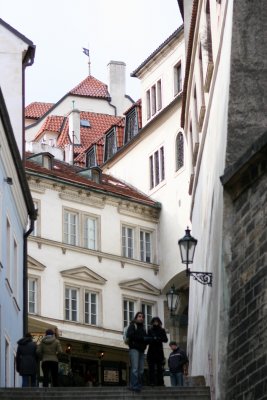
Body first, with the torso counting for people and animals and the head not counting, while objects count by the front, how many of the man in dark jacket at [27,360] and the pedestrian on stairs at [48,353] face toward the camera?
0

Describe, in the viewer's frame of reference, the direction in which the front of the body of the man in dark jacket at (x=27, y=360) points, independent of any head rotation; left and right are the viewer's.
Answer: facing away from the viewer

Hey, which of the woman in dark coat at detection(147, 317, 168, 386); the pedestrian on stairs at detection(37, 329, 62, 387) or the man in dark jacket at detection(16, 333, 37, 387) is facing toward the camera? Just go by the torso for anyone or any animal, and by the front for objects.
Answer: the woman in dark coat

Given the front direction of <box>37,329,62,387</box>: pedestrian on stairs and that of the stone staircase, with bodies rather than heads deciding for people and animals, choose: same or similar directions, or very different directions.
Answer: very different directions

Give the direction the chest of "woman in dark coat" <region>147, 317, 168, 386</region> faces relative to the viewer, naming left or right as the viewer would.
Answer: facing the viewer

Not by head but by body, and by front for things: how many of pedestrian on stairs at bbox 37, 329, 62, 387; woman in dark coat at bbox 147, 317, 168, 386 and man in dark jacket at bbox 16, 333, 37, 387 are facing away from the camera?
2

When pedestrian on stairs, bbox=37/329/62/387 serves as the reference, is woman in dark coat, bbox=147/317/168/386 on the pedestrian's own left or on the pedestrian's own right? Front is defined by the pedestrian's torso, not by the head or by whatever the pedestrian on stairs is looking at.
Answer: on the pedestrian's own right

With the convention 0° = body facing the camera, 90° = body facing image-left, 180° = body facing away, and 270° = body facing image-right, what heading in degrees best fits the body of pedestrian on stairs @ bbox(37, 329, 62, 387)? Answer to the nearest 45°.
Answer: approximately 180°

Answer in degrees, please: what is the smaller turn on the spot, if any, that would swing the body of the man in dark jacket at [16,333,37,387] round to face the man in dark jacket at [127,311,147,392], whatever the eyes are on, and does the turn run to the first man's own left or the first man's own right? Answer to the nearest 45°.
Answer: approximately 135° to the first man's own right

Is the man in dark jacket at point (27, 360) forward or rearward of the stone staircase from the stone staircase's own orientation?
rearward

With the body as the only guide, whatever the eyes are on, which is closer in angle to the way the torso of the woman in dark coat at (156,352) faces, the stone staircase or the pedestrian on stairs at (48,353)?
the stone staircase

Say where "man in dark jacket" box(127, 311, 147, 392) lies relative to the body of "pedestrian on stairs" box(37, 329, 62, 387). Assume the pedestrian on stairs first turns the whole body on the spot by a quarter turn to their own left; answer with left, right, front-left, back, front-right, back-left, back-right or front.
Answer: back-left

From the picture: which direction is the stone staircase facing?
toward the camera
